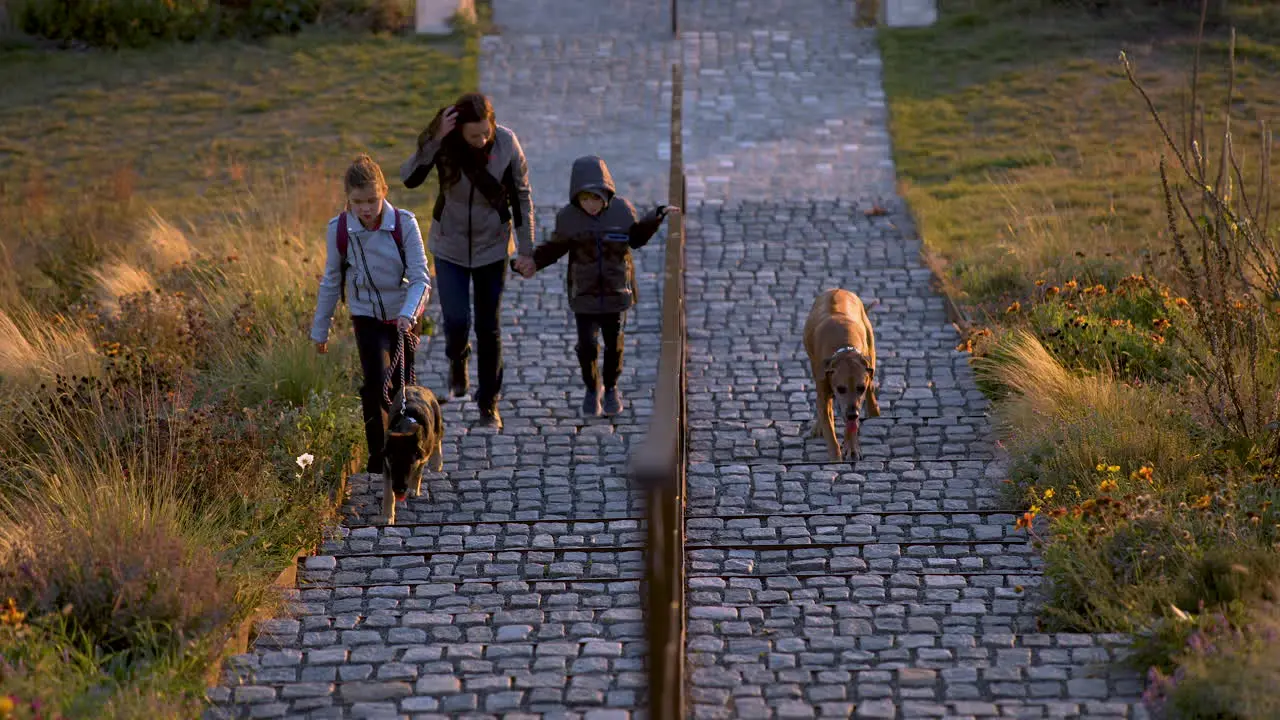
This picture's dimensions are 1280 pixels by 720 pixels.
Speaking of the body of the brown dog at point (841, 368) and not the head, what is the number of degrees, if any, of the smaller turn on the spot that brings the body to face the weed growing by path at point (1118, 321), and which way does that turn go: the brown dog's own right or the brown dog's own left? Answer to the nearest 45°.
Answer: approximately 135° to the brown dog's own left

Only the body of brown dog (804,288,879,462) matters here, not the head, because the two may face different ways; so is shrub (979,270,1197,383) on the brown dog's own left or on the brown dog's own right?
on the brown dog's own left

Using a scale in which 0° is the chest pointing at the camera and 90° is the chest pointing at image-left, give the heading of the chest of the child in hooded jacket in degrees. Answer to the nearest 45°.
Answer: approximately 0°

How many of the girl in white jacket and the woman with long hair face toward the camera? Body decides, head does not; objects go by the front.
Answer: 2

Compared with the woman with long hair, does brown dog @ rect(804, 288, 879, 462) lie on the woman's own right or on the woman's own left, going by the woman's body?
on the woman's own left

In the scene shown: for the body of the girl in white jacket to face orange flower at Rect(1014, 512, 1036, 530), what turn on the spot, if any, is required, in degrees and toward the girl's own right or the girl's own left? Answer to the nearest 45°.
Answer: approximately 45° to the girl's own left
